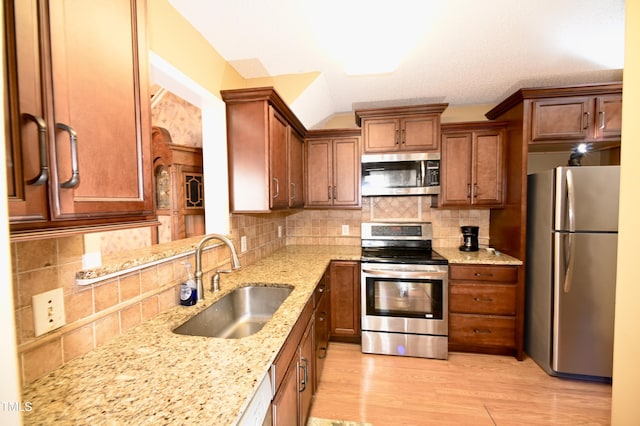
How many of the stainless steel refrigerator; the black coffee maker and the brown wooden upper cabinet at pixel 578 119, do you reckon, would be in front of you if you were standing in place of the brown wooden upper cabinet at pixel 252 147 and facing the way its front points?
3

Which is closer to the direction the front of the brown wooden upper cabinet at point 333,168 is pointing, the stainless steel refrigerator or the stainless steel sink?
the stainless steel sink

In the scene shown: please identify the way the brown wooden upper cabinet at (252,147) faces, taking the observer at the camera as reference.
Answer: facing to the right of the viewer

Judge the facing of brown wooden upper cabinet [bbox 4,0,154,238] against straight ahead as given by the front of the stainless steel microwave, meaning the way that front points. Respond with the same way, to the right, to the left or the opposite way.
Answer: to the left

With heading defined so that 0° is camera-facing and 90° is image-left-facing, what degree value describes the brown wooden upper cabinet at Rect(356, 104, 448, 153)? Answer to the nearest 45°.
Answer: approximately 0°

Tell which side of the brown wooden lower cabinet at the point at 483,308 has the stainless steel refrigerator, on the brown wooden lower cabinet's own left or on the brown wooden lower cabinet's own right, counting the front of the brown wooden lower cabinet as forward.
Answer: on the brown wooden lower cabinet's own left

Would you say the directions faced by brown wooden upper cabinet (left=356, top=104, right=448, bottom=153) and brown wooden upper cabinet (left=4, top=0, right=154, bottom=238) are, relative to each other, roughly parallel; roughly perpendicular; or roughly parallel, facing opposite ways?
roughly perpendicular
